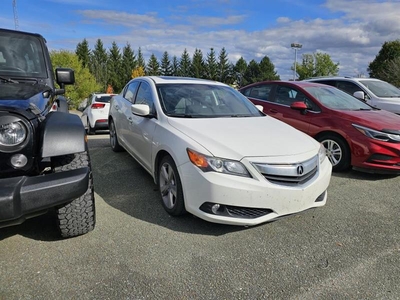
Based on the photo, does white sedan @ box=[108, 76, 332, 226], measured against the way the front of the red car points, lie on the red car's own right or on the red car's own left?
on the red car's own right

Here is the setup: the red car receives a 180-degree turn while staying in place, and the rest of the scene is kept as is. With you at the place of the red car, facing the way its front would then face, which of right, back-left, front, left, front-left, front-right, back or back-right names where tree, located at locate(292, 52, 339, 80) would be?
front-right

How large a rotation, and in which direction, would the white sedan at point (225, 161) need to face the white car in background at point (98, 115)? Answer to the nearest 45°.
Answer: approximately 180°

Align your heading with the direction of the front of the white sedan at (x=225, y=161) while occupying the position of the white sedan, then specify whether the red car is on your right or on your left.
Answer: on your left

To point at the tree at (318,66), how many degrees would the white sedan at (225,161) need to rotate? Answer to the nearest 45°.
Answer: approximately 135° to its left

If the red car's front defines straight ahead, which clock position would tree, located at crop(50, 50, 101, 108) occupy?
The tree is roughly at 6 o'clock from the red car.

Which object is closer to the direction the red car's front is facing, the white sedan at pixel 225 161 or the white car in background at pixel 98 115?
the white sedan

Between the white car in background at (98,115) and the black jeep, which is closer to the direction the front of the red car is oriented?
the black jeep

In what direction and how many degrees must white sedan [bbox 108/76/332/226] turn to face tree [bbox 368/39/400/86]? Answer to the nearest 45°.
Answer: approximately 90° to its left

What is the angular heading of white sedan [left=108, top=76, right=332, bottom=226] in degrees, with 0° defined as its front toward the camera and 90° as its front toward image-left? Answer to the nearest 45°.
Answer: approximately 315°

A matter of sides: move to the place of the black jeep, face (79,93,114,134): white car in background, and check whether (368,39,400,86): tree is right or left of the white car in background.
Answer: right

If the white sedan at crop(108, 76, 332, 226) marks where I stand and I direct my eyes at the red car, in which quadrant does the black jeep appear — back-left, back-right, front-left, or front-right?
back-left
